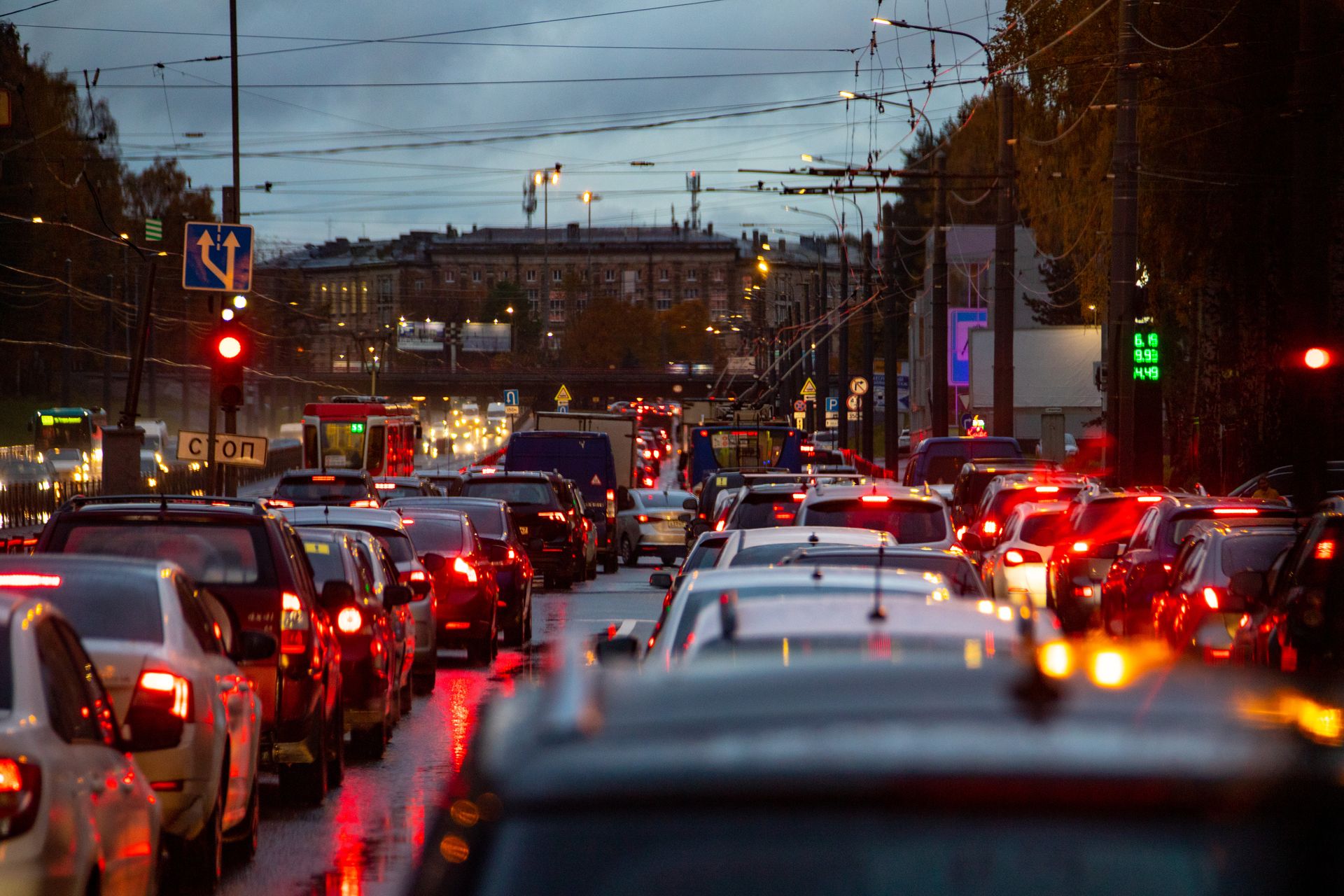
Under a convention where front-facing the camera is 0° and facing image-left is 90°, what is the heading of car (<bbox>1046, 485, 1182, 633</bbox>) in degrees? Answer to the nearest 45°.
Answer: approximately 180°

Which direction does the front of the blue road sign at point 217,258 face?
toward the camera

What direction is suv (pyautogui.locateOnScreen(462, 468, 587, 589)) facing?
away from the camera

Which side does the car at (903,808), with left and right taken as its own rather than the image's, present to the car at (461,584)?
front

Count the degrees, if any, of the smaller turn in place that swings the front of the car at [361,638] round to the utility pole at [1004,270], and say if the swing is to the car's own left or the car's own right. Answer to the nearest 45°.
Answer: approximately 45° to the car's own right

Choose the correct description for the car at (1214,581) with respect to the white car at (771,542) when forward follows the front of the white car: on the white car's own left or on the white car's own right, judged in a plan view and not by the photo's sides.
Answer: on the white car's own right

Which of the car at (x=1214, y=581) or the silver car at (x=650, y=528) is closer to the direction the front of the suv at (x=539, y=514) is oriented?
the silver car

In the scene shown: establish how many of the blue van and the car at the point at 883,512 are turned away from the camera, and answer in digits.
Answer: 2

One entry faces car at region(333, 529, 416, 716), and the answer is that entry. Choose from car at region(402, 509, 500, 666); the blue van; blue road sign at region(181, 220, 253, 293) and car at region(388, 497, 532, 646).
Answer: the blue road sign

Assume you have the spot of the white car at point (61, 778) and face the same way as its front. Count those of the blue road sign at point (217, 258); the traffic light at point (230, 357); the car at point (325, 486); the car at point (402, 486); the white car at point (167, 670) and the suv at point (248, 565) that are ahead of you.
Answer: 6

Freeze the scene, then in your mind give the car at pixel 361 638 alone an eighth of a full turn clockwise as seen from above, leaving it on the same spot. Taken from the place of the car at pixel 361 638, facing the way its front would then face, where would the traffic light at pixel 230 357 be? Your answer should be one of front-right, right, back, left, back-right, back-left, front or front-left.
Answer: front-left

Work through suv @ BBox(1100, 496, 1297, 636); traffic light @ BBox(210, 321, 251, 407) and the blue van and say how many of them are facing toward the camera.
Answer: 1

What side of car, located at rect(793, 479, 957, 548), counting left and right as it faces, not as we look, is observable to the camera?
back

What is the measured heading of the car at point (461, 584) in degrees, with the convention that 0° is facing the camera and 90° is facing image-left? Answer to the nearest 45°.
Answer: approximately 180°

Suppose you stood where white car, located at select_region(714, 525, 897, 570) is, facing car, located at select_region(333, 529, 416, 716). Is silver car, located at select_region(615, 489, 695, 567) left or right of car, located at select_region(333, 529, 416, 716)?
right

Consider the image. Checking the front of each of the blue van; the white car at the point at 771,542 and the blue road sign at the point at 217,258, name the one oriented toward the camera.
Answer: the blue road sign

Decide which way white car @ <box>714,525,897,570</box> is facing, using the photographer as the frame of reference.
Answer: facing away from the viewer

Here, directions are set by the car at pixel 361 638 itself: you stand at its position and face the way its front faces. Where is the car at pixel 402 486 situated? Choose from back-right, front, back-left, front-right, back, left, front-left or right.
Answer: front

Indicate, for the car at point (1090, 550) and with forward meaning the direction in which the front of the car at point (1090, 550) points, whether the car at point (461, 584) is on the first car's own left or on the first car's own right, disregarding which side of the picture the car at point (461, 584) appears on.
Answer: on the first car's own left
